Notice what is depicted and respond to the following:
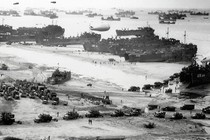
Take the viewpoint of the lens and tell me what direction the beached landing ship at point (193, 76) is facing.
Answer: facing the viewer and to the left of the viewer
